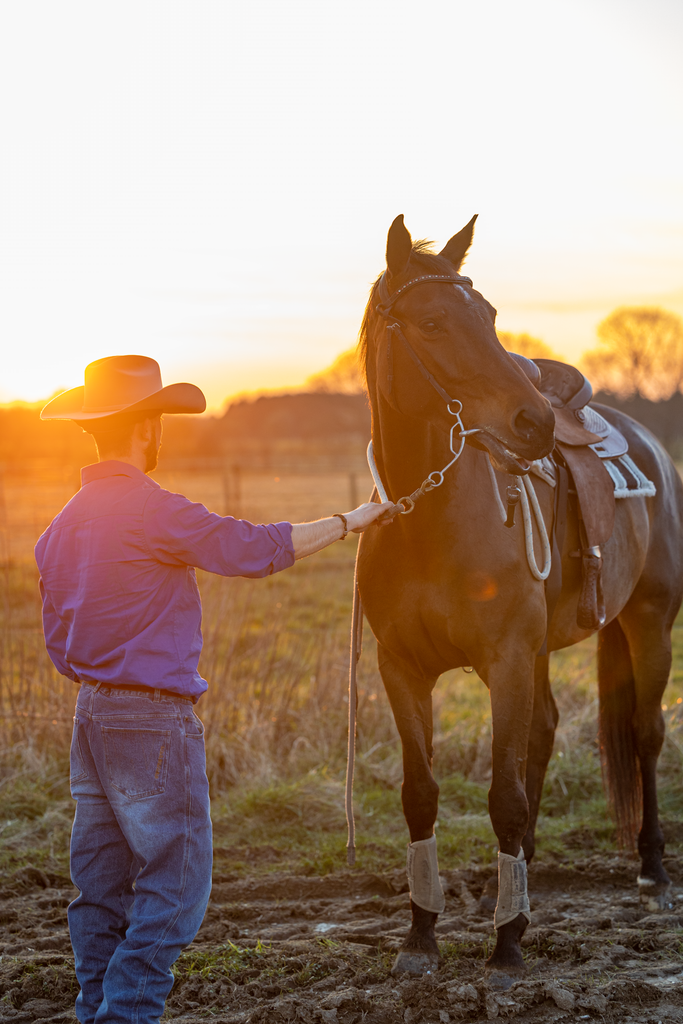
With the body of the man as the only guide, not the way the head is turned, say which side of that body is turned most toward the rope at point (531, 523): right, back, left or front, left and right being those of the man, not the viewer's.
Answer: front

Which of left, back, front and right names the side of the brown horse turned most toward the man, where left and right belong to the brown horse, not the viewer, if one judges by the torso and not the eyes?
front

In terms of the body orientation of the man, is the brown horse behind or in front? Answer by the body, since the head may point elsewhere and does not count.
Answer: in front

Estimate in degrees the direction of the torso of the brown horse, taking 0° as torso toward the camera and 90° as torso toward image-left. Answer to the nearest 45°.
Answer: approximately 45°

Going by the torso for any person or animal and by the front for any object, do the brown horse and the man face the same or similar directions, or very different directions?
very different directions

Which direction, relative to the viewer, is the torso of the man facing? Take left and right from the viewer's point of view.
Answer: facing away from the viewer and to the right of the viewer
